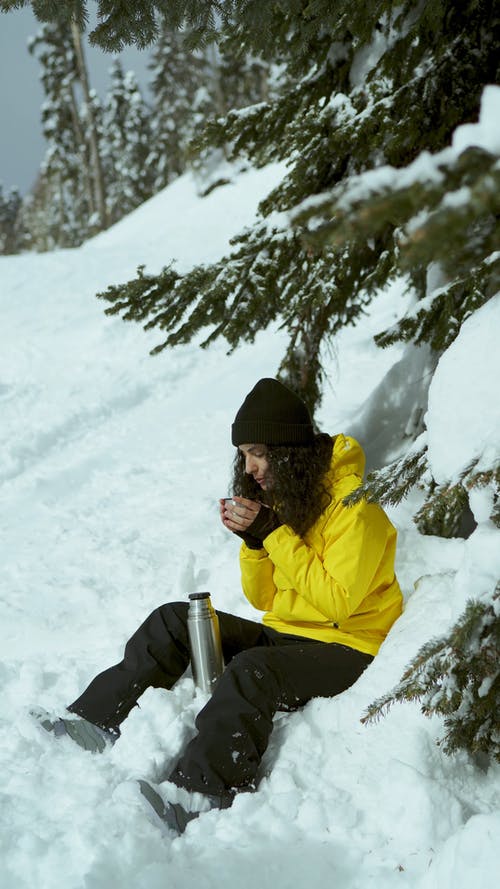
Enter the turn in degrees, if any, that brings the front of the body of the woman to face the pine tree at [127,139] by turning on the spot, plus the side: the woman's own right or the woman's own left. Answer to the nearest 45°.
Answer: approximately 135° to the woman's own right

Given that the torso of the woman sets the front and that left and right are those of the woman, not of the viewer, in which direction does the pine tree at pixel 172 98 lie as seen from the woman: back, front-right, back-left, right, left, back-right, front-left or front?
back-right

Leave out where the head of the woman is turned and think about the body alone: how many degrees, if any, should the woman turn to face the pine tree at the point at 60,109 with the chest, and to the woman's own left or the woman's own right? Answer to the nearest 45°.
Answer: approximately 135° to the woman's own right

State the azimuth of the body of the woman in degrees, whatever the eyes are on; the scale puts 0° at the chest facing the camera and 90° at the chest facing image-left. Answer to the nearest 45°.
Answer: approximately 45°
